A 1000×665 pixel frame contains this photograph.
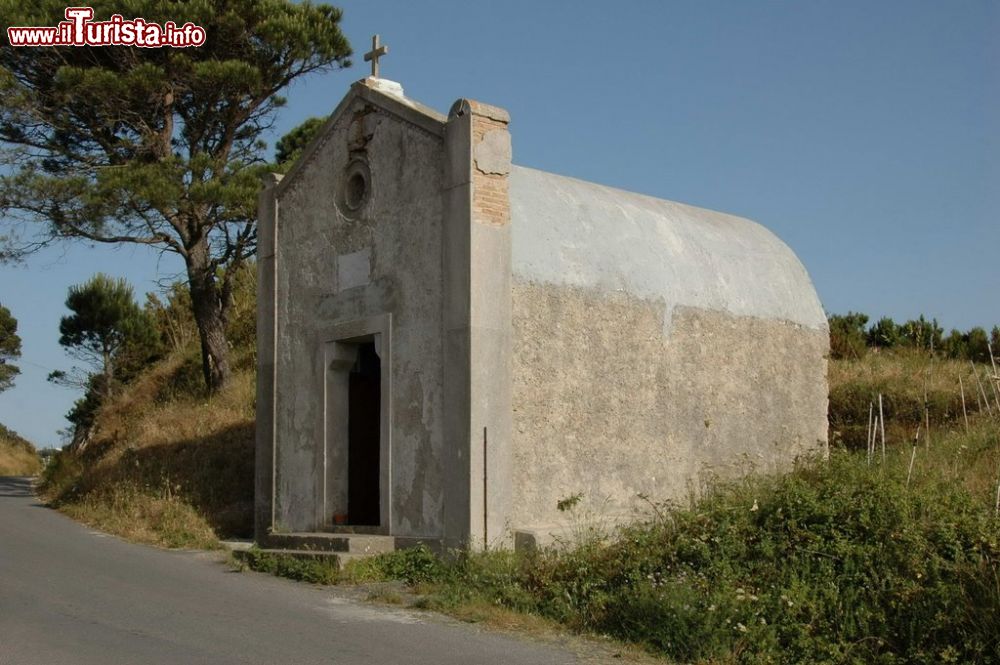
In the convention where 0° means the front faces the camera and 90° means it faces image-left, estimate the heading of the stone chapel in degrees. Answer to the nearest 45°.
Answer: approximately 45°

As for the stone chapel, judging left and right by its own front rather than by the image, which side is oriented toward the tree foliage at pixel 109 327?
right

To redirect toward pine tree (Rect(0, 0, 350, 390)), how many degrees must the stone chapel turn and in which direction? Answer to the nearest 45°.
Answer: approximately 90° to its right
